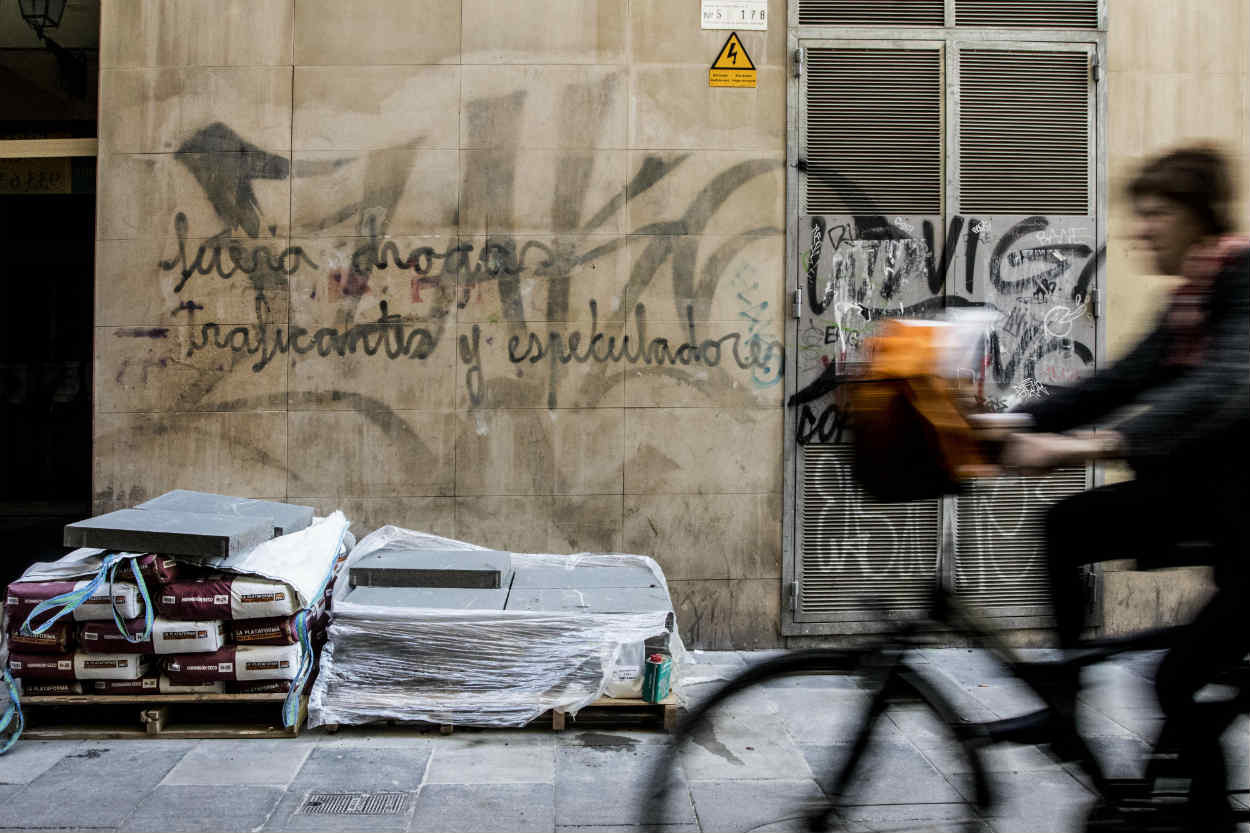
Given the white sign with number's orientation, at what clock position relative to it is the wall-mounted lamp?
The wall-mounted lamp is roughly at 3 o'clock from the white sign with number.

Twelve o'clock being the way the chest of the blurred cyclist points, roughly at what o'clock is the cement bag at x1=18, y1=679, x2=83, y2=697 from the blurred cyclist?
The cement bag is roughly at 12 o'clock from the blurred cyclist.

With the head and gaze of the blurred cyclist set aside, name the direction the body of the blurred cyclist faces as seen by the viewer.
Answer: to the viewer's left

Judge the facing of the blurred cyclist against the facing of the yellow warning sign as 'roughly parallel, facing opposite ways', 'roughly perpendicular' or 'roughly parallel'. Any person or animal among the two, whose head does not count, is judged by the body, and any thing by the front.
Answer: roughly perpendicular

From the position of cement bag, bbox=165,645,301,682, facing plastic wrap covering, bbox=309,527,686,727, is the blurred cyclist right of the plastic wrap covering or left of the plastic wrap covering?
right

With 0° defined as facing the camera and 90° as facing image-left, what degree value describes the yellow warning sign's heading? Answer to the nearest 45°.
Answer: approximately 0°

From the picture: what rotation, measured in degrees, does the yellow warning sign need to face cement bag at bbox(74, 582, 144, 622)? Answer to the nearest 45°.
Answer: approximately 45° to its right
